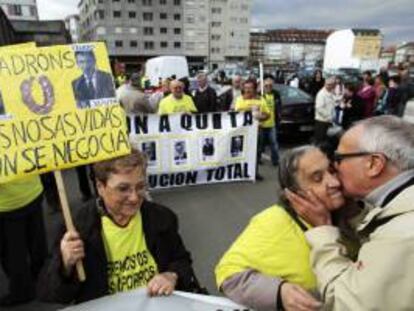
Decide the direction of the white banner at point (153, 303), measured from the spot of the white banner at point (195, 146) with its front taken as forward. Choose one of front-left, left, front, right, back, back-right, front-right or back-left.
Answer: front

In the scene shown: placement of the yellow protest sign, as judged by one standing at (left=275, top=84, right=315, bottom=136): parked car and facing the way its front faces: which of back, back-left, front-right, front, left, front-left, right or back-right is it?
front

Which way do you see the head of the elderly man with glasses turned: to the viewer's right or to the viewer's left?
to the viewer's left

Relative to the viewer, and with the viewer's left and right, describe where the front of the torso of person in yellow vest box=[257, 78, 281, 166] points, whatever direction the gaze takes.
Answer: facing the viewer and to the left of the viewer

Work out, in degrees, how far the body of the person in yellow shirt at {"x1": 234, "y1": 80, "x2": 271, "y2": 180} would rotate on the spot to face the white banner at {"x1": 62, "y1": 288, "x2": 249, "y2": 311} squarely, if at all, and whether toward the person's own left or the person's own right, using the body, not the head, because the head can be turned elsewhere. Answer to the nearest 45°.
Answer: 0° — they already face it

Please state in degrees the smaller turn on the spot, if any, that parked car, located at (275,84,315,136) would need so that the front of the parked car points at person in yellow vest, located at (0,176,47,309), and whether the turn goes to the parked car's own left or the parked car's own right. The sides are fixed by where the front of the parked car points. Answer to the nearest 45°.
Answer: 0° — it already faces them

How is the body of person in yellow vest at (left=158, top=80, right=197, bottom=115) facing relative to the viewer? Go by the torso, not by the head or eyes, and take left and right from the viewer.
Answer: facing the viewer

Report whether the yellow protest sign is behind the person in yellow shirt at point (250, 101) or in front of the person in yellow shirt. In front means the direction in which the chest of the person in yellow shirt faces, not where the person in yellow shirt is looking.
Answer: in front

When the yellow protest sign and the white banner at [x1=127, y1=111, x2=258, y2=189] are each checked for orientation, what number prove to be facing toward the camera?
2

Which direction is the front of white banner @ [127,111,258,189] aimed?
toward the camera

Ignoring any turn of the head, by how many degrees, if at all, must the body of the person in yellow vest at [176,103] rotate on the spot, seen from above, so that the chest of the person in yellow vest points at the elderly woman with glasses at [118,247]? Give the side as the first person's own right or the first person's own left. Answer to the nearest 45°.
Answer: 0° — they already face them

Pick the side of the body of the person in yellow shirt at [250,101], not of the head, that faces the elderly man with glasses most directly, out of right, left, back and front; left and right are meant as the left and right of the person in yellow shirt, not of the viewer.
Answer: front
